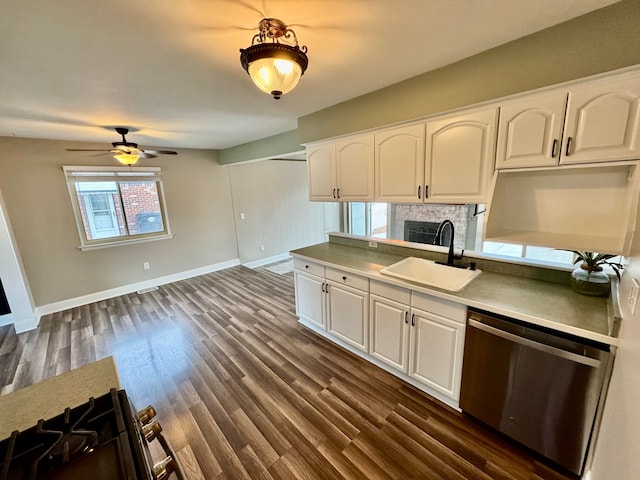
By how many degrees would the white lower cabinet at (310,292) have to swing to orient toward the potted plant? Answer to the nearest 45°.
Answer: approximately 90° to its left

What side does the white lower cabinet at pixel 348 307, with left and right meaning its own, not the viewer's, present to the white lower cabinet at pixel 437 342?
left

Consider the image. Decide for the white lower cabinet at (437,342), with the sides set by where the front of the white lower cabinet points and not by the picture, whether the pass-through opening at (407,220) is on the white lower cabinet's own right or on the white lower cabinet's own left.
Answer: on the white lower cabinet's own right

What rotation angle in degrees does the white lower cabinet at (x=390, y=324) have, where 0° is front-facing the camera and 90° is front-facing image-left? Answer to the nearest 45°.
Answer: approximately 45°

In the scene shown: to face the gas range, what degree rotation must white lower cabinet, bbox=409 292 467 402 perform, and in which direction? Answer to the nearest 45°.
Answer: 0° — it already faces it

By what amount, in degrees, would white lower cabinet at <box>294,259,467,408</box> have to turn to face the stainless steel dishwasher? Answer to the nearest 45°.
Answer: approximately 90° to its left

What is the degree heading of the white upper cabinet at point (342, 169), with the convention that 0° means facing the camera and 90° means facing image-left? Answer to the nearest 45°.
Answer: approximately 45°
